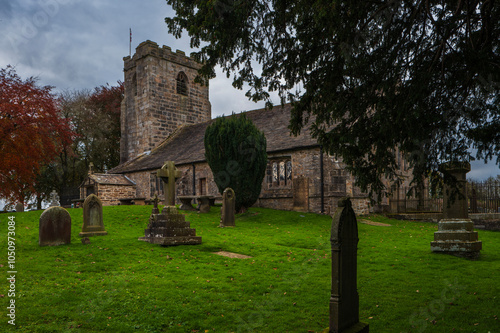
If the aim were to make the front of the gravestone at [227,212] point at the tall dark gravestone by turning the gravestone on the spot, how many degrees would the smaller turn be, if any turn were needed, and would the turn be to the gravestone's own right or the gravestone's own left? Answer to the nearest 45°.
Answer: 0° — it already faces it

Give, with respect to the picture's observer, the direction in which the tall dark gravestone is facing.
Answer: facing the viewer and to the right of the viewer

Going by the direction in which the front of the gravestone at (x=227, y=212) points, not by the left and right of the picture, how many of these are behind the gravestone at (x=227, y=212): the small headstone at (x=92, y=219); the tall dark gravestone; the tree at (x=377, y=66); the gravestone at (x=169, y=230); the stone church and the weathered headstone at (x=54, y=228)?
1

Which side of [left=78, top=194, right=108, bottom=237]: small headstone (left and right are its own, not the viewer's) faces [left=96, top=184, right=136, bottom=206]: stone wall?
back

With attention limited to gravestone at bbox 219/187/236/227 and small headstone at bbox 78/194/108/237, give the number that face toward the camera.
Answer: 2

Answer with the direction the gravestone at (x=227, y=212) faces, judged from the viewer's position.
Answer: facing the viewer

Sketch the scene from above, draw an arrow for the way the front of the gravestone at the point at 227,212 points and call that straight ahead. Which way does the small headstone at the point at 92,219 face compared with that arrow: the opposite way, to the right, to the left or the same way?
the same way

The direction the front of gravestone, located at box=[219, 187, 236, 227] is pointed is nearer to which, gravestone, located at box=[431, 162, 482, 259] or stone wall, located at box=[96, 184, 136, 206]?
the gravestone

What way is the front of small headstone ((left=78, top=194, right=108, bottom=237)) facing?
toward the camera
